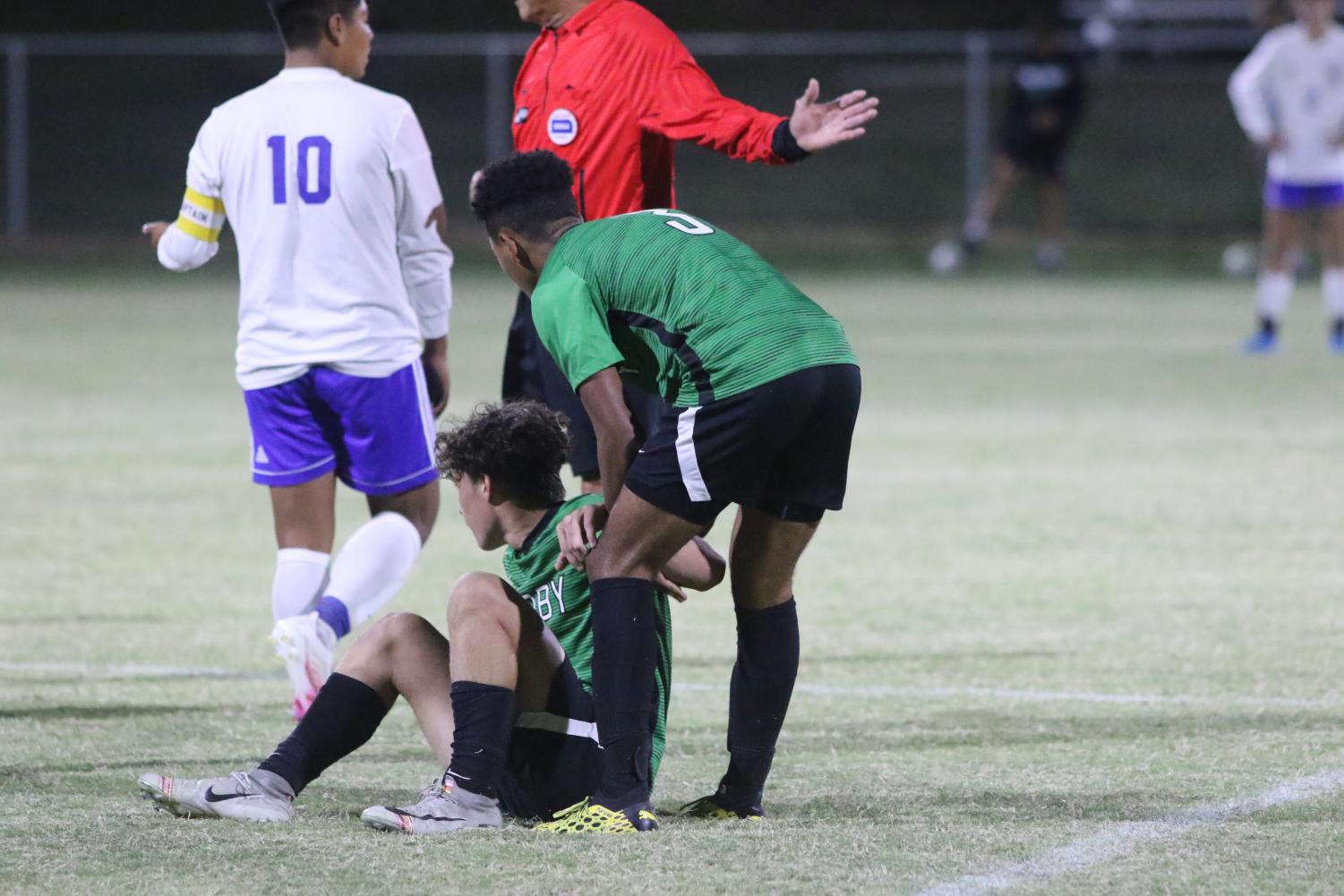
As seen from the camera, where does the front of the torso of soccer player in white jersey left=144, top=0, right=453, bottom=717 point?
away from the camera

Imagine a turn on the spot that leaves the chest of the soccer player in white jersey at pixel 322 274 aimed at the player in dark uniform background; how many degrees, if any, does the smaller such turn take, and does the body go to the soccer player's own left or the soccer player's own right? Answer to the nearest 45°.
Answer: approximately 45° to the soccer player's own right

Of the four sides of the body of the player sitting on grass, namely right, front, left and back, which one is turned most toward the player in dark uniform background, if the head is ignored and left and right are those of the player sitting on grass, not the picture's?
right

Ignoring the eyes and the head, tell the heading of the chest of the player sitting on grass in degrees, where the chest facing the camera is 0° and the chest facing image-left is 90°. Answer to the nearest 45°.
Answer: approximately 90°

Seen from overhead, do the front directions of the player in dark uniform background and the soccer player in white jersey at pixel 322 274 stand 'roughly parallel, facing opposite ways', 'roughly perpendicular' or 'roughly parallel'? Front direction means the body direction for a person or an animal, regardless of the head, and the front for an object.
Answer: roughly parallel, facing opposite ways

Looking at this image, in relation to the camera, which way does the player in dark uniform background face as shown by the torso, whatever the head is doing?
toward the camera

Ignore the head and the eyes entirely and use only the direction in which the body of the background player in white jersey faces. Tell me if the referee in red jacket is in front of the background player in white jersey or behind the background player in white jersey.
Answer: in front

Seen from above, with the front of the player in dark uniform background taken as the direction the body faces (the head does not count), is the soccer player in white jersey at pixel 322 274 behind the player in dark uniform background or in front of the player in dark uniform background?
in front

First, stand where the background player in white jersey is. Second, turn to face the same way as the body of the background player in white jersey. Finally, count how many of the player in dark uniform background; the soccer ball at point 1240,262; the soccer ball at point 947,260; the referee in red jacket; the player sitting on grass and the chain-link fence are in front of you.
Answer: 2

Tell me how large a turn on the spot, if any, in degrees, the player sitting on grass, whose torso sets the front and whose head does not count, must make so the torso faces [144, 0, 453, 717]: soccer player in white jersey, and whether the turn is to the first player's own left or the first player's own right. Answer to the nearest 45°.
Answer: approximately 90° to the first player's own right

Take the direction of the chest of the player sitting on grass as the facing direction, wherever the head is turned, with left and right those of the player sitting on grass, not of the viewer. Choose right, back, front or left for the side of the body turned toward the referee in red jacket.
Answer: right

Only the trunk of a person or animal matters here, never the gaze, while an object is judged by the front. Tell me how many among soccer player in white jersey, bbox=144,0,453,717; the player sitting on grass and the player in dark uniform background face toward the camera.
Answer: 1

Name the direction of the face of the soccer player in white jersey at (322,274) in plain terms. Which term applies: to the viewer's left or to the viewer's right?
to the viewer's right
